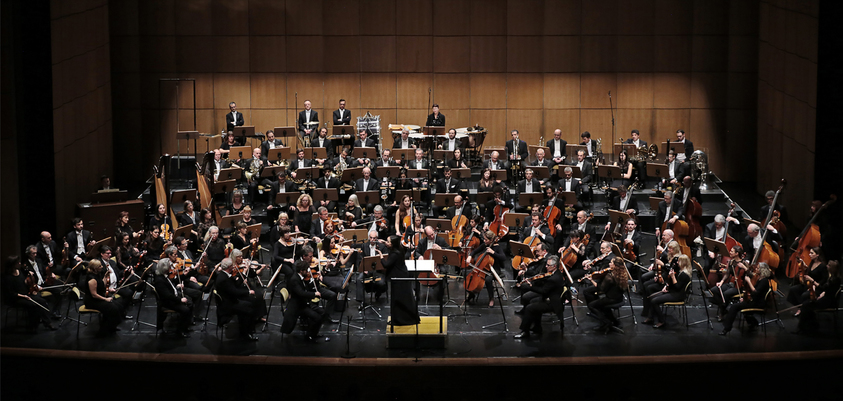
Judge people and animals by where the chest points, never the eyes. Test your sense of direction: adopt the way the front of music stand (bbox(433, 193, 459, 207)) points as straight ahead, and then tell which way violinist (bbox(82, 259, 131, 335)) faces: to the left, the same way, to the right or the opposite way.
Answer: to the right

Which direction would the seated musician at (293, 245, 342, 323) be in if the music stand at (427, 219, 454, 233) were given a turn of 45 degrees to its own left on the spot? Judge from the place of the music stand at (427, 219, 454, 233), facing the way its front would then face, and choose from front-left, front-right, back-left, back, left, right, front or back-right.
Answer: left

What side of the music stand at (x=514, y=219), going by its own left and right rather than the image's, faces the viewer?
back

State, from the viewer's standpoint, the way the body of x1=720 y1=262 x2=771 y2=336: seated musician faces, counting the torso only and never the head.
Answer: to the viewer's left

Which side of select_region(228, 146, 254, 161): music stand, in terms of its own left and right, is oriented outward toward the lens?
back

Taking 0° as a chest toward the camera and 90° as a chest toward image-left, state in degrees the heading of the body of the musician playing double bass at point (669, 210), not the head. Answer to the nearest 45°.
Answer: approximately 45°

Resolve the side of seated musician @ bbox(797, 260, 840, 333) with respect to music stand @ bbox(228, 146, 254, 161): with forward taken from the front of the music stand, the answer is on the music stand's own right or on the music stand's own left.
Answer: on the music stand's own right

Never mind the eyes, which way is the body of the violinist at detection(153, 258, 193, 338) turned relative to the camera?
to the viewer's right

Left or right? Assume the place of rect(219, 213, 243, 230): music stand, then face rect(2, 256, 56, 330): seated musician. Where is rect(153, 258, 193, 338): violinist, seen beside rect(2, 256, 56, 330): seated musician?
left

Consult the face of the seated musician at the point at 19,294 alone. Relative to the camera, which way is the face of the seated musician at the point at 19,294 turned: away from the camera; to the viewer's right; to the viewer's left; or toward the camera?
to the viewer's right

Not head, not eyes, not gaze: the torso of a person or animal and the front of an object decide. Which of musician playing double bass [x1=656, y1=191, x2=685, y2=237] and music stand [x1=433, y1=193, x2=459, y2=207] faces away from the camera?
the music stand

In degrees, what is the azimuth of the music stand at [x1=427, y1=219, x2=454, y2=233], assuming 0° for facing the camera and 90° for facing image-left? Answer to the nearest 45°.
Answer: approximately 180°

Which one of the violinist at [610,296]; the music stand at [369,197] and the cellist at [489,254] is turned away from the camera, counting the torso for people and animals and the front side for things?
the music stand

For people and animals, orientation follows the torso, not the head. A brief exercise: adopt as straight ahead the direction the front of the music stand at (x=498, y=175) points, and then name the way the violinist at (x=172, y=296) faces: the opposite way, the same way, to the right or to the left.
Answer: to the right

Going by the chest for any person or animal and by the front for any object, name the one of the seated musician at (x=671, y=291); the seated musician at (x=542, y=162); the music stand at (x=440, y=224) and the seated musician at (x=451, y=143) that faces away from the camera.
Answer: the music stand
